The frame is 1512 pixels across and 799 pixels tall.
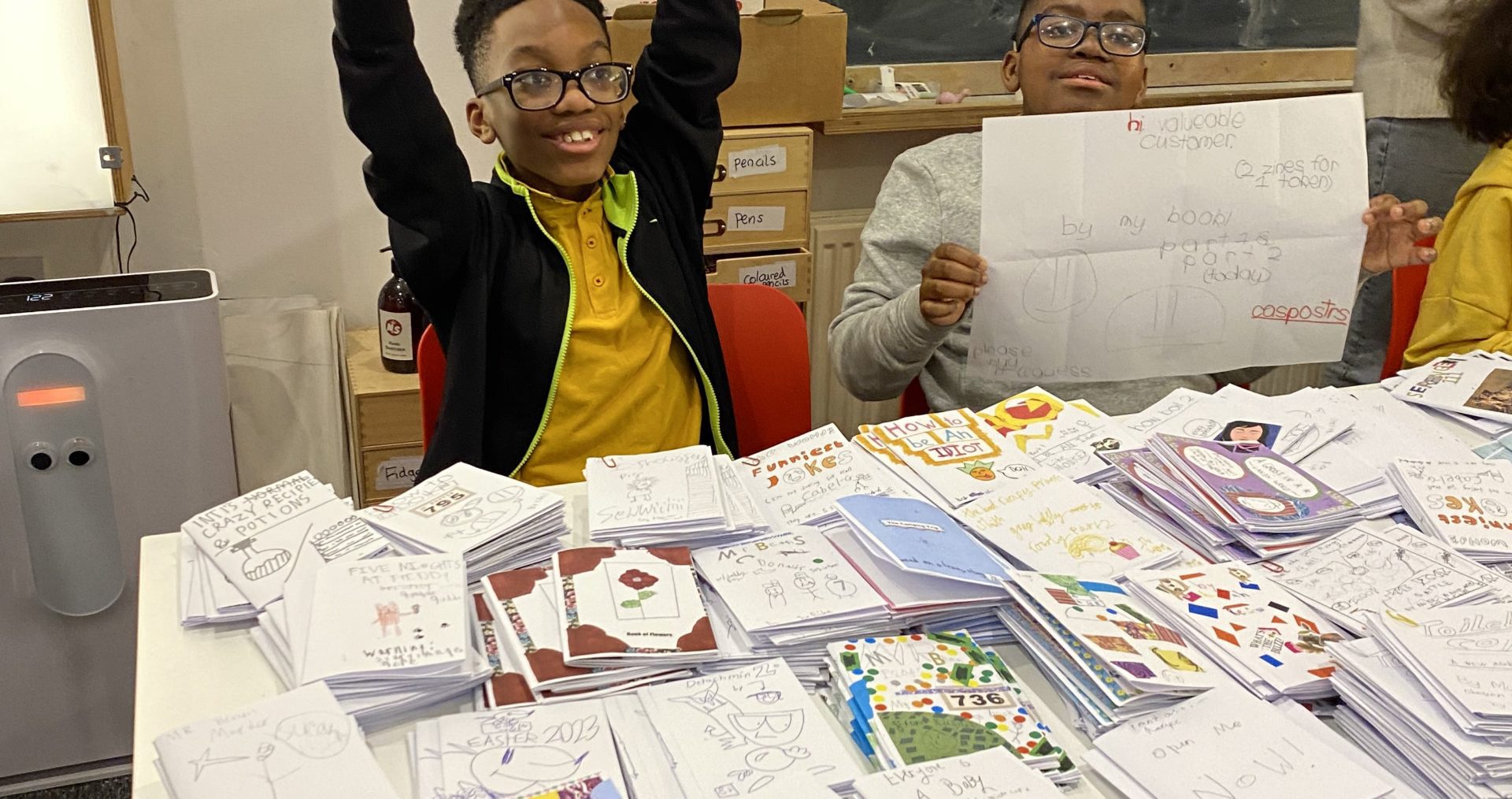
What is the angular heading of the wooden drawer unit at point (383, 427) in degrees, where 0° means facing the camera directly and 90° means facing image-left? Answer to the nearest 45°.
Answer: approximately 0°

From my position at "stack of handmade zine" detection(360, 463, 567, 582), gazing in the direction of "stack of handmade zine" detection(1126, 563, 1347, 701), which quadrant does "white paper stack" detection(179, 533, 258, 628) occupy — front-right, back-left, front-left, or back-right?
back-right

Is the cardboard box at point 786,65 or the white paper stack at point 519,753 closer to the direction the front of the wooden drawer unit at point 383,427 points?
the white paper stack
